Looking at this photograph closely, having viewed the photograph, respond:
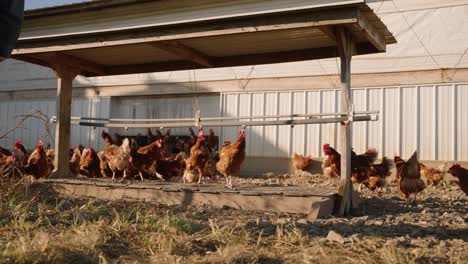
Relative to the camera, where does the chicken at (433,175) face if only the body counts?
to the viewer's left

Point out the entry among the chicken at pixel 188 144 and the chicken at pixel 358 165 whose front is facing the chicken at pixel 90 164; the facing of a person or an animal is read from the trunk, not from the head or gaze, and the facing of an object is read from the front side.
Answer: the chicken at pixel 358 165

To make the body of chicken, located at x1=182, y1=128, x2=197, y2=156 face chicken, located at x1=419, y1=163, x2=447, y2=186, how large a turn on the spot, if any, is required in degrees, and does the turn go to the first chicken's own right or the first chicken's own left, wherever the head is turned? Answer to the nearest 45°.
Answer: approximately 45° to the first chicken's own right

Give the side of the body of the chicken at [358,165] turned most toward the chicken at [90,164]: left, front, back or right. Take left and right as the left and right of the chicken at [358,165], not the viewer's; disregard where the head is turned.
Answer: front

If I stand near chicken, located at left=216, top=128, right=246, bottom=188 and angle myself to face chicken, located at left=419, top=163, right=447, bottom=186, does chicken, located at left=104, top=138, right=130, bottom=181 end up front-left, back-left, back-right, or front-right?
back-left

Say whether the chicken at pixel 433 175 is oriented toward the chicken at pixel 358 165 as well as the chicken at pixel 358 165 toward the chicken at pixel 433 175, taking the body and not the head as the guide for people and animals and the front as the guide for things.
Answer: no

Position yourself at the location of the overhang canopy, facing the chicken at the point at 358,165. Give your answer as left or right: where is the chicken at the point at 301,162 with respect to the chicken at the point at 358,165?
left

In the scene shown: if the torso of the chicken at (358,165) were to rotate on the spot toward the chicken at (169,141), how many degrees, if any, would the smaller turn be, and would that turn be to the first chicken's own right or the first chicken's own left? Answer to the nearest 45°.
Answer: approximately 45° to the first chicken's own right

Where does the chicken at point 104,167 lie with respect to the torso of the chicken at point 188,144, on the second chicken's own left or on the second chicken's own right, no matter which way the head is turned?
on the second chicken's own right

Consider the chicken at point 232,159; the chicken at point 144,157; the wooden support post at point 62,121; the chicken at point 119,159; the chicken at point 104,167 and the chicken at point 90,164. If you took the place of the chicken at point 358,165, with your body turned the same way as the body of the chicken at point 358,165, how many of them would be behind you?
0

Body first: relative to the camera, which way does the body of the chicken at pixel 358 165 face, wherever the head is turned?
to the viewer's left

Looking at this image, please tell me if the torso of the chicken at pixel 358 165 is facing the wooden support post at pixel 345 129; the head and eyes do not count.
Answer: no

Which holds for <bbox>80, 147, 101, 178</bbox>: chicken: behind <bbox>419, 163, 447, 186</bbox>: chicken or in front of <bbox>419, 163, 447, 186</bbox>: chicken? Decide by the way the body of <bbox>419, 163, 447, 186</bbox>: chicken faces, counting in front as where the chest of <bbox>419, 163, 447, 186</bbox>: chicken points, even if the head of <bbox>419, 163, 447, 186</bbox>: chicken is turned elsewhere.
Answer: in front
